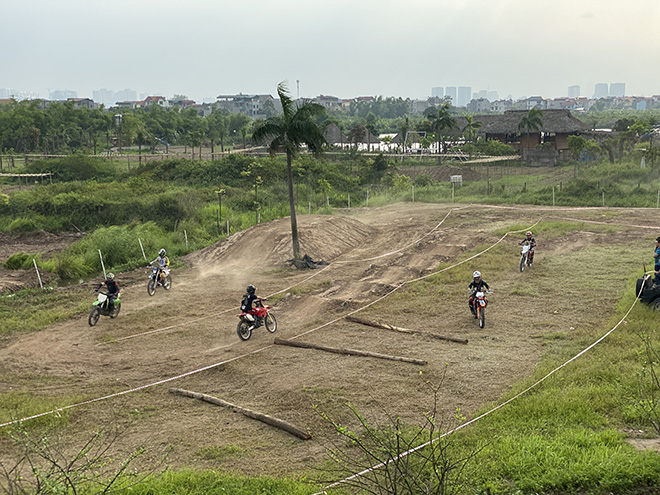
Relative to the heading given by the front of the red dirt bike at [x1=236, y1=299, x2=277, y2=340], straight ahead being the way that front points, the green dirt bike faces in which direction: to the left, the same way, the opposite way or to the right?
the opposite way

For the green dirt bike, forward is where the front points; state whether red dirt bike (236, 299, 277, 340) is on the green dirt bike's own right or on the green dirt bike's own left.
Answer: on the green dirt bike's own left

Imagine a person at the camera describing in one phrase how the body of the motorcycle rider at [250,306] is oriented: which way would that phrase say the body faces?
to the viewer's right

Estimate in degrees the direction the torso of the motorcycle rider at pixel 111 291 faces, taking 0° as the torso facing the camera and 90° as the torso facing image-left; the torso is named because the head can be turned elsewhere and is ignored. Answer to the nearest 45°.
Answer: approximately 45°

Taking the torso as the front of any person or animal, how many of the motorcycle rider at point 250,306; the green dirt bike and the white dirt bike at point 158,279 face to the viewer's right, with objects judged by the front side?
1

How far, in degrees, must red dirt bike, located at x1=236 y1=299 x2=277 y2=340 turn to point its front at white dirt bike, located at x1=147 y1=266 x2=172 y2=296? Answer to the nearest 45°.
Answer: approximately 90° to its left

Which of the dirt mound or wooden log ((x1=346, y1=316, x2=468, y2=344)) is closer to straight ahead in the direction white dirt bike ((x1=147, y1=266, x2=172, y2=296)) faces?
the wooden log

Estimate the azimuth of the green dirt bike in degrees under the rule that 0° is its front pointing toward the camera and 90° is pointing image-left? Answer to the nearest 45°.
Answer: approximately 45°
